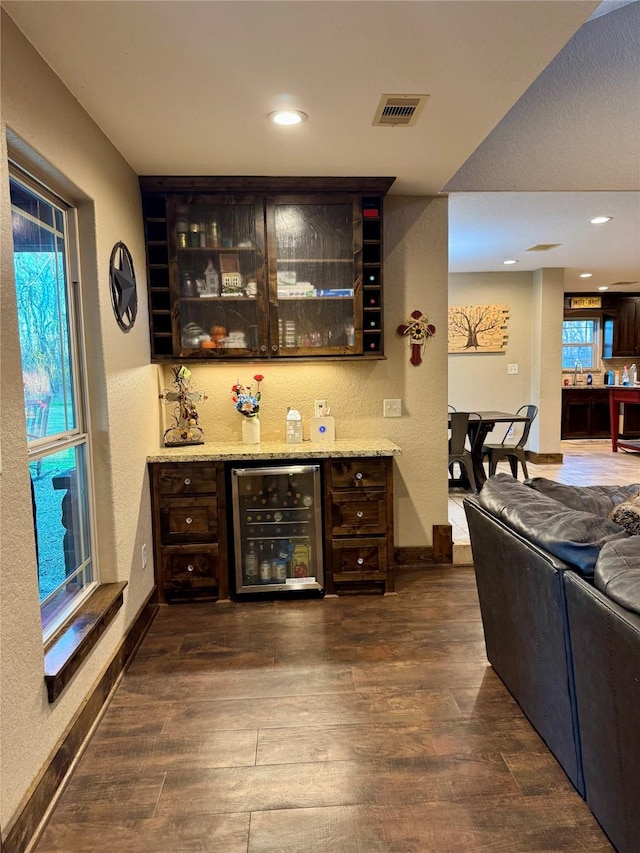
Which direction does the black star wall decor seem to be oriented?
to the viewer's right

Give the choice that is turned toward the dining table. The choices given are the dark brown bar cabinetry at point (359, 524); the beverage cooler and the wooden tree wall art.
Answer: the wooden tree wall art

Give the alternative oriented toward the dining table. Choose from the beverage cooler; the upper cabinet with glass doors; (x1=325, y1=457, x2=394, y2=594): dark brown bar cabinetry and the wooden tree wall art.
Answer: the wooden tree wall art

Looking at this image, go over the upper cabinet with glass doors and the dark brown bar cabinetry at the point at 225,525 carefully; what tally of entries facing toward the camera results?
2

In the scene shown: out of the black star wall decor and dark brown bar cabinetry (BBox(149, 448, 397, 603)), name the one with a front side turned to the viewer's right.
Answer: the black star wall decor

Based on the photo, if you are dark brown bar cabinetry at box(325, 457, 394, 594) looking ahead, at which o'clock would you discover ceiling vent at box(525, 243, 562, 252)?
The ceiling vent is roughly at 7 o'clock from the dark brown bar cabinetry.

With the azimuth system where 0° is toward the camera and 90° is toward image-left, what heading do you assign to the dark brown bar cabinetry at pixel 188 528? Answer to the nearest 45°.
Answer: approximately 0°

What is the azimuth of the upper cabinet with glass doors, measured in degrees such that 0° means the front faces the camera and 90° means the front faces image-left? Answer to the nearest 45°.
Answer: approximately 0°

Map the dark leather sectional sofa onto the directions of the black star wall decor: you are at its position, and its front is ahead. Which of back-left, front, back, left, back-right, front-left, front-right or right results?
front-right
